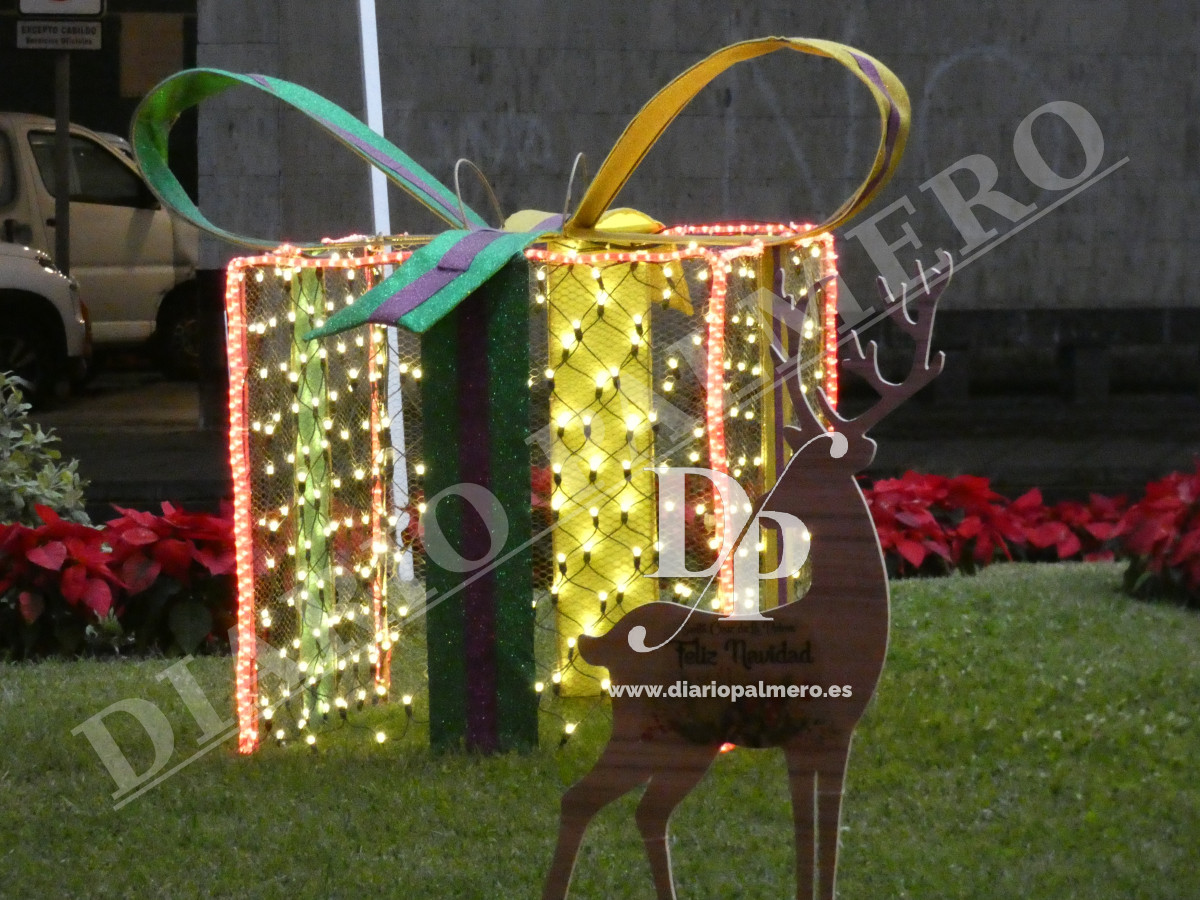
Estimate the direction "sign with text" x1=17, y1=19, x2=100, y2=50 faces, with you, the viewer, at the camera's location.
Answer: facing the viewer

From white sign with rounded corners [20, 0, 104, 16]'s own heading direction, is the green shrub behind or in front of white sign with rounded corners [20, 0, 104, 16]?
in front

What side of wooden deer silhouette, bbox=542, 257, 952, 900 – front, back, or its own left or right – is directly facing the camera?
right

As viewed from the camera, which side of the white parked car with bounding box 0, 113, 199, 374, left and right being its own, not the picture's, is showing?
right

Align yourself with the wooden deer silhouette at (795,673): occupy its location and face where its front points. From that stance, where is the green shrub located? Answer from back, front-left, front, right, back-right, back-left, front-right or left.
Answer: back-left

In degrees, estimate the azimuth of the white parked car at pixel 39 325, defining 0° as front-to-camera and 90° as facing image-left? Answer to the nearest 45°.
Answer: approximately 270°

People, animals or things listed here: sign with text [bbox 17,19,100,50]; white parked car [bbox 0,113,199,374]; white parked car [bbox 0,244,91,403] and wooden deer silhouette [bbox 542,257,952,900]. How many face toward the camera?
1

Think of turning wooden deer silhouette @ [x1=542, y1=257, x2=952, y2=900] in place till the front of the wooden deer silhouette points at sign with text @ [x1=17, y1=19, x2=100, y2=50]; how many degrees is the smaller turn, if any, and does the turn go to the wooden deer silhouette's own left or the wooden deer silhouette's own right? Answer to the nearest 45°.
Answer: approximately 135° to the wooden deer silhouette's own left

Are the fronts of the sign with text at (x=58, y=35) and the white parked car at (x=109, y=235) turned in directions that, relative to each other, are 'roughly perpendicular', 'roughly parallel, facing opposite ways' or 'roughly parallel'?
roughly perpendicular

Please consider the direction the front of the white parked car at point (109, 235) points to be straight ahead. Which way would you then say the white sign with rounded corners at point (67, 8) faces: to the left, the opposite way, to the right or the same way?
to the right

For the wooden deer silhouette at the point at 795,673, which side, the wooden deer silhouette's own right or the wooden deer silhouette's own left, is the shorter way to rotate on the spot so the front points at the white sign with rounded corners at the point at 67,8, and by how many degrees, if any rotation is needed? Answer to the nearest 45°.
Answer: approximately 135° to the wooden deer silhouette's own left

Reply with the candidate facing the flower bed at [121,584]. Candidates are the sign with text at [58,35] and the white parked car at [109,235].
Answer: the sign with text

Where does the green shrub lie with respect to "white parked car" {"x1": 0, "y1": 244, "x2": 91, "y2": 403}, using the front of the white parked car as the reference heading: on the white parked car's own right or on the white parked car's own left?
on the white parked car's own right

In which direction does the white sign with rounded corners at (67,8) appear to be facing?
toward the camera

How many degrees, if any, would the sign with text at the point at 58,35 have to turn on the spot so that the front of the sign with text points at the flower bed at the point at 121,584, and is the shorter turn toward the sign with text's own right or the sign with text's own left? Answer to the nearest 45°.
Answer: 0° — it already faces it

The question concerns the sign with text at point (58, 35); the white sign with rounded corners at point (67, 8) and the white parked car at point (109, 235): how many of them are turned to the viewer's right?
1
